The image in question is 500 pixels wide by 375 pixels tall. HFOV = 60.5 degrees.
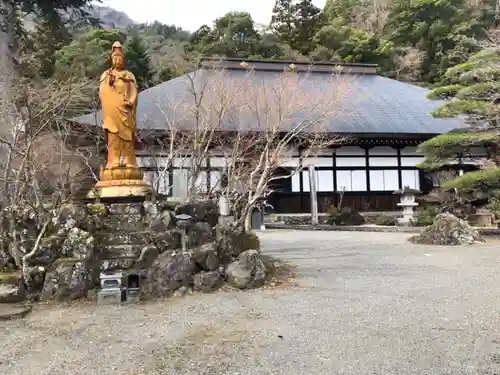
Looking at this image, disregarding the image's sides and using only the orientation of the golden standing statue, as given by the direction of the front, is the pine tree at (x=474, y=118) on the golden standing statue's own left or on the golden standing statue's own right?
on the golden standing statue's own left

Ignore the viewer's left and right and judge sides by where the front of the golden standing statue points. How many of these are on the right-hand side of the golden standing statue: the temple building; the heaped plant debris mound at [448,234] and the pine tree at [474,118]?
0

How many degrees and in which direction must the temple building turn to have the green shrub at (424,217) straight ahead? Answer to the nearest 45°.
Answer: approximately 45° to its left

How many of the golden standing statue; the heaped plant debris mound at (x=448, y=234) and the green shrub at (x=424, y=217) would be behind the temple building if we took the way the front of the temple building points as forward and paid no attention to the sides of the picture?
0

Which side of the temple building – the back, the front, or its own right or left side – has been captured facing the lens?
front

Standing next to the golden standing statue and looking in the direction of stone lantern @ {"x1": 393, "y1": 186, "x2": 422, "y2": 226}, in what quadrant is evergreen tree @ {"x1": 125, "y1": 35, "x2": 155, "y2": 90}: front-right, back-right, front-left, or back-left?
front-left

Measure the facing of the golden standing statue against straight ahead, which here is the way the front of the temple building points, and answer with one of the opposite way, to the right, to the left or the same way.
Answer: the same way

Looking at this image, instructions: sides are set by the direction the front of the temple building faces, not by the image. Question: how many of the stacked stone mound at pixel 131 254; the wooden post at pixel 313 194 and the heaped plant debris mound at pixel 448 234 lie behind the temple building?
0

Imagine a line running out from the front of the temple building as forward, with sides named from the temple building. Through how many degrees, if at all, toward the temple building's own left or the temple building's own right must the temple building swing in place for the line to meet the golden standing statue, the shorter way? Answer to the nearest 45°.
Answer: approximately 45° to the temple building's own right

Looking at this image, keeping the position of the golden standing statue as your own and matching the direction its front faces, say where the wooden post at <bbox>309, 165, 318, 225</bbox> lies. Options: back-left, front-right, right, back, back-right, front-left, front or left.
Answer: back-left

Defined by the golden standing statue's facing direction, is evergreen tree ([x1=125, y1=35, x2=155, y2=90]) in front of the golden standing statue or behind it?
behind

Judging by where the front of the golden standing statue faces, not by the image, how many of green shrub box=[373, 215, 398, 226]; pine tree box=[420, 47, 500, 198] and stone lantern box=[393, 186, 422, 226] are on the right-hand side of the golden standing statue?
0

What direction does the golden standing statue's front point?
toward the camera

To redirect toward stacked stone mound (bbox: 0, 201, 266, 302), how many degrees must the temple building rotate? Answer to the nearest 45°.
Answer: approximately 45° to its right
